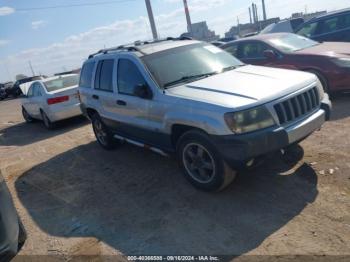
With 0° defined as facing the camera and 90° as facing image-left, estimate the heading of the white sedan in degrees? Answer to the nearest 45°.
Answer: approximately 135°

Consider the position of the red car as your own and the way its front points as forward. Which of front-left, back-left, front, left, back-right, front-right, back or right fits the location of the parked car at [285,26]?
back-left

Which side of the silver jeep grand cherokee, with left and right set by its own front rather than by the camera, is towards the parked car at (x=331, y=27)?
left

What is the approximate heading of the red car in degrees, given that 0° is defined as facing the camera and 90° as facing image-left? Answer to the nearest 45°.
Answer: approximately 315°

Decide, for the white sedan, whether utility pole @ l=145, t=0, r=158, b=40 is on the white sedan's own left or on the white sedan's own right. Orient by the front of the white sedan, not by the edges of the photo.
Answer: on the white sedan's own right

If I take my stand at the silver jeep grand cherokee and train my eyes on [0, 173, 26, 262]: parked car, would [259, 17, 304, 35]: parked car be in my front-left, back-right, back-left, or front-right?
back-right

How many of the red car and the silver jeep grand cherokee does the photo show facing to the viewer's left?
0

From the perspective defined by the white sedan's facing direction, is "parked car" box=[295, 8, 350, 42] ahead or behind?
behind

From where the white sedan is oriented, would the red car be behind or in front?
behind

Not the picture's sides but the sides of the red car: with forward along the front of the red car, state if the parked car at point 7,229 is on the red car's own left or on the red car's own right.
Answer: on the red car's own right

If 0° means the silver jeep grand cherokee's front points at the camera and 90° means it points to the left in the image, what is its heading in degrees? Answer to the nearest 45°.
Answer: approximately 315°
